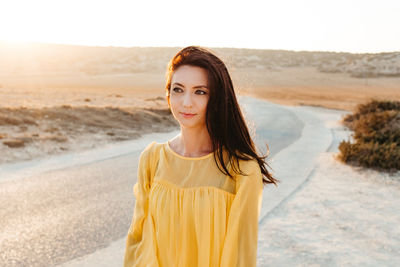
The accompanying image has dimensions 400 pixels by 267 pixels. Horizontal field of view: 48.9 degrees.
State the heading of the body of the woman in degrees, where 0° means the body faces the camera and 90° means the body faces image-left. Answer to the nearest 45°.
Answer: approximately 45°

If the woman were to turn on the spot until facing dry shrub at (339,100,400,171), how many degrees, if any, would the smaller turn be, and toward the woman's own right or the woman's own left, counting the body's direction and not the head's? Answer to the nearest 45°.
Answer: approximately 180°
